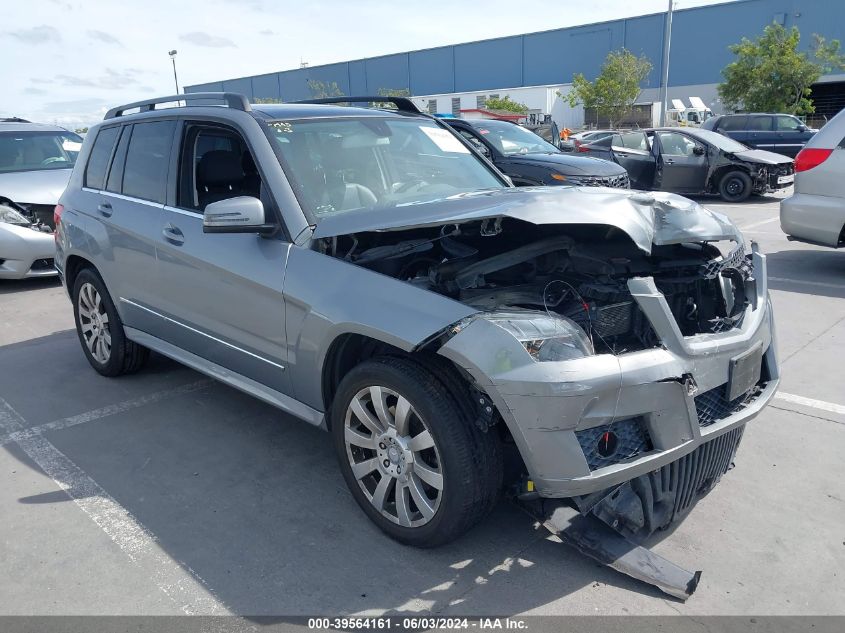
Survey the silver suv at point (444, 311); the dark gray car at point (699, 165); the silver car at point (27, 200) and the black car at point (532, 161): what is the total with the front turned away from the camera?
0

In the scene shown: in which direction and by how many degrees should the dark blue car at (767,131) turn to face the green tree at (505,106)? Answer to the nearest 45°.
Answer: approximately 135° to its left

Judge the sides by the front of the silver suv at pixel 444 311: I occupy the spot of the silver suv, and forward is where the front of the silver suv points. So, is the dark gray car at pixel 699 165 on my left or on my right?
on my left

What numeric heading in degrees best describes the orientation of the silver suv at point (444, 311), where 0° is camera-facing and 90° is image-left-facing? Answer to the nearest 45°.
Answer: approximately 315°

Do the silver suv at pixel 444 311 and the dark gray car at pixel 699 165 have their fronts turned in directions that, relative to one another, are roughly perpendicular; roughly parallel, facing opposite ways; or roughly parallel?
roughly parallel

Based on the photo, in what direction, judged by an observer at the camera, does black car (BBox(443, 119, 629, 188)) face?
facing the viewer and to the right of the viewer

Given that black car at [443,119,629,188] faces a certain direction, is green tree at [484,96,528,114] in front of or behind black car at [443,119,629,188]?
behind

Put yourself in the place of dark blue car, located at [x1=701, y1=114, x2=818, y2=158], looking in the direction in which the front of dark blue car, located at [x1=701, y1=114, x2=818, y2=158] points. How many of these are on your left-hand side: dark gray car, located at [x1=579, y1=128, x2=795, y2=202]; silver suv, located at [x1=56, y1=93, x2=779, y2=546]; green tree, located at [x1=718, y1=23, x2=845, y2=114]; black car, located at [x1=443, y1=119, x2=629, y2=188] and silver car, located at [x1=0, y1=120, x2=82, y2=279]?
1

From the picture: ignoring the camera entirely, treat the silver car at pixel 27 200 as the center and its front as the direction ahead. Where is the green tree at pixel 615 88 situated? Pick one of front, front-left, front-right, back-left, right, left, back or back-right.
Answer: left

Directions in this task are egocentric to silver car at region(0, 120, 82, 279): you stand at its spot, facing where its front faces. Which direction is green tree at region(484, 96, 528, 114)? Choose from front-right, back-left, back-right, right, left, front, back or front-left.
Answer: left

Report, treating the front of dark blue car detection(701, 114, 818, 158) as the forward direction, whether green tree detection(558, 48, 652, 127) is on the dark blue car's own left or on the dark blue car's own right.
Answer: on the dark blue car's own left

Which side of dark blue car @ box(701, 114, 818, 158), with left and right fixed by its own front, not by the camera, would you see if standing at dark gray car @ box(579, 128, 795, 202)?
right

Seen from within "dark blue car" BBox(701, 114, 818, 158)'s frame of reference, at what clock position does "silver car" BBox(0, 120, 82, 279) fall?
The silver car is roughly at 4 o'clock from the dark blue car.

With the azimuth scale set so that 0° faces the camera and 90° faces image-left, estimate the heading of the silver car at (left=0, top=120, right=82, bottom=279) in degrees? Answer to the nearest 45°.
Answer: approximately 315°

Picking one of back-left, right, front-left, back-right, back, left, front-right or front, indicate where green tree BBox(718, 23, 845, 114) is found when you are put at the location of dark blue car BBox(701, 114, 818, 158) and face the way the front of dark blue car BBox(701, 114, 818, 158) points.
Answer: left

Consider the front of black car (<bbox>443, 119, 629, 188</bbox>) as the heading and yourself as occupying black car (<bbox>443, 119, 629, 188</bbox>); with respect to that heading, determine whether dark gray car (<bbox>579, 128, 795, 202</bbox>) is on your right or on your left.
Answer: on your left

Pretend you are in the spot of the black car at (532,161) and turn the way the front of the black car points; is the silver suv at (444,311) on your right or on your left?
on your right

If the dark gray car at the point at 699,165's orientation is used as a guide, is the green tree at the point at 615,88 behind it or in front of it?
behind

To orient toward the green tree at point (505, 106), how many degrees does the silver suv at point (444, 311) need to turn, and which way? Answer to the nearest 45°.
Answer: approximately 135° to its left

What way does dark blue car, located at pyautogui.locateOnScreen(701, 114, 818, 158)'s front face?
to the viewer's right

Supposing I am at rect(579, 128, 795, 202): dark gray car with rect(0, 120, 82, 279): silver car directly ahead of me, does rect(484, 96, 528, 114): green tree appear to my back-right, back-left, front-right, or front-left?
back-right
